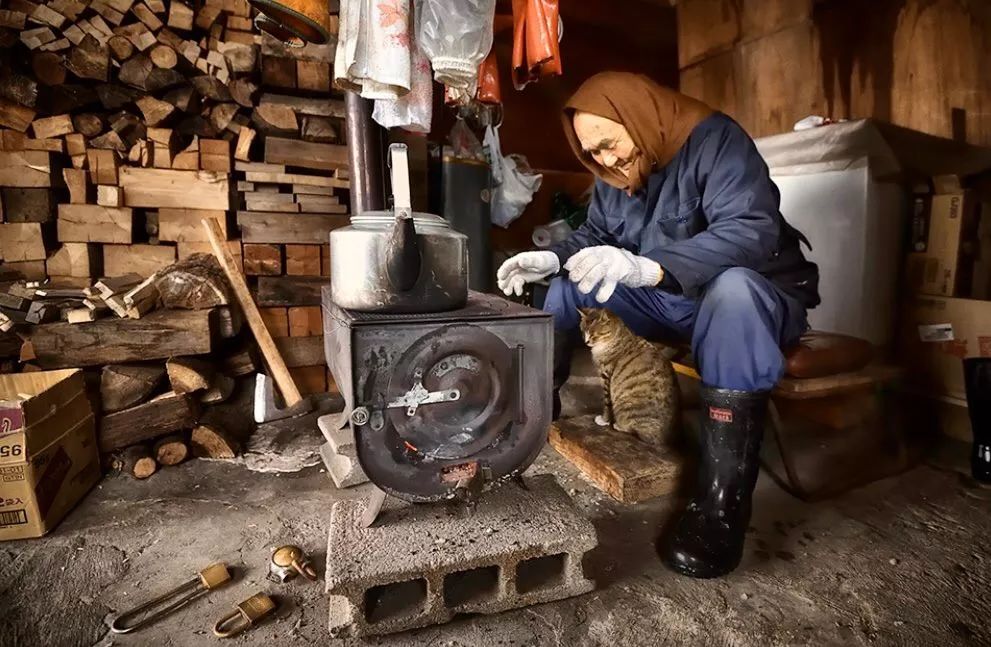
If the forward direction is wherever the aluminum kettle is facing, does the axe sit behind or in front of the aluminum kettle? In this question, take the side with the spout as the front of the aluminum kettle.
behind

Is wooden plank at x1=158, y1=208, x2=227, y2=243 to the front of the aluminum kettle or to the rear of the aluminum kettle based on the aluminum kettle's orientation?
to the rear

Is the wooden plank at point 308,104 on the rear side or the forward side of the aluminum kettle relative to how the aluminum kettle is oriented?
on the rear side

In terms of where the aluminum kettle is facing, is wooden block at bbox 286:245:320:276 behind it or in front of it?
behind

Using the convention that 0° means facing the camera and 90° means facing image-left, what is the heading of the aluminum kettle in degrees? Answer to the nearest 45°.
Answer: approximately 0°

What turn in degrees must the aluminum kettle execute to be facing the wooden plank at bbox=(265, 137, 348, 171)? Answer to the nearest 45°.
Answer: approximately 180°
